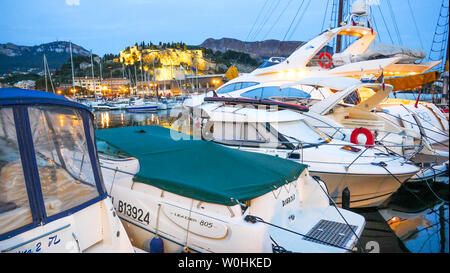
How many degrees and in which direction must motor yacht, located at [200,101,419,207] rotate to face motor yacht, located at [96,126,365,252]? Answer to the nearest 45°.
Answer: approximately 45° to its right

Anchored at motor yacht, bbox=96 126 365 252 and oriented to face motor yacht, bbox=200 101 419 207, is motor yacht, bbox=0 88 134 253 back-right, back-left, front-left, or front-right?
back-left

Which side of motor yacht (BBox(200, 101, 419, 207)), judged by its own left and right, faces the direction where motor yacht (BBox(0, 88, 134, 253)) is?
right

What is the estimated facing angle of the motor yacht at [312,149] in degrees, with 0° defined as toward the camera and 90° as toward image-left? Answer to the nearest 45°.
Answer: approximately 315°
